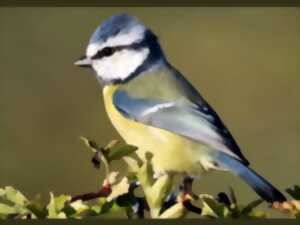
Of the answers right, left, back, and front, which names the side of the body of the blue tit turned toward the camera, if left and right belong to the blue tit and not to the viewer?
left

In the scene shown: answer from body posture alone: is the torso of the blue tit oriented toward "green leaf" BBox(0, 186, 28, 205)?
yes
